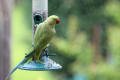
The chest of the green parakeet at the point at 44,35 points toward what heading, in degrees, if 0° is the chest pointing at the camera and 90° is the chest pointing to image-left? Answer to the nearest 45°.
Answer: approximately 270°
